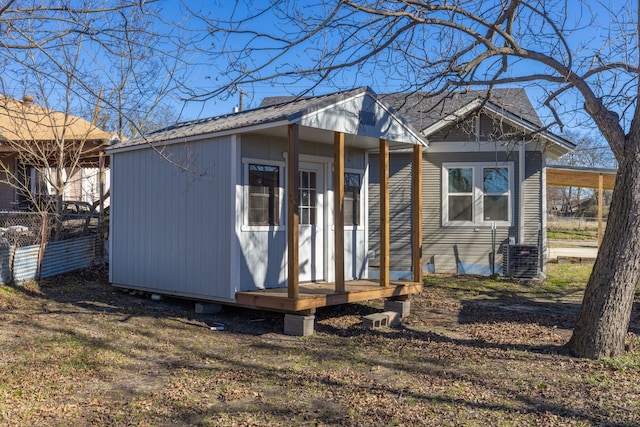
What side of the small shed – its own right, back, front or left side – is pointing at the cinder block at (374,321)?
front

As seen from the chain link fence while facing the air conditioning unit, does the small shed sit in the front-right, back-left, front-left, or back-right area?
front-right

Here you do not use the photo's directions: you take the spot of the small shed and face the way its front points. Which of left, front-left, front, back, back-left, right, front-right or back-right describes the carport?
left

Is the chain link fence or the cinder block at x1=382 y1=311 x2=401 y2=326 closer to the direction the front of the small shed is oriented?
the cinder block

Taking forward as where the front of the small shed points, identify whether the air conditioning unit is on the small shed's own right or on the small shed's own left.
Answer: on the small shed's own left

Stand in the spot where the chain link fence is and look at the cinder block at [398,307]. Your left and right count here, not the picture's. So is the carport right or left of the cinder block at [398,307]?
left

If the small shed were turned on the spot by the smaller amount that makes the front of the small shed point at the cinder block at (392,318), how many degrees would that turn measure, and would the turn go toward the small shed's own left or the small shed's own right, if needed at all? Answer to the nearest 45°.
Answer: approximately 45° to the small shed's own left

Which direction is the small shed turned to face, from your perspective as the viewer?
facing the viewer and to the right of the viewer
